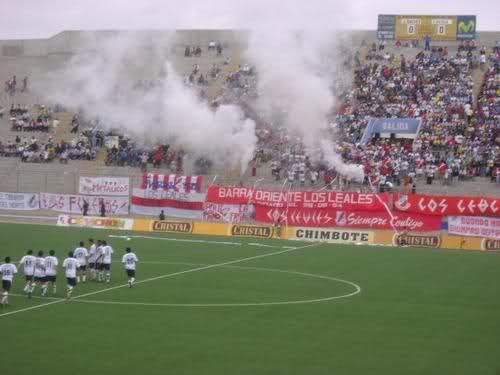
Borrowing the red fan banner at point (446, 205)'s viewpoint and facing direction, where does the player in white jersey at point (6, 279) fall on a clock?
The player in white jersey is roughly at 1 o'clock from the red fan banner.

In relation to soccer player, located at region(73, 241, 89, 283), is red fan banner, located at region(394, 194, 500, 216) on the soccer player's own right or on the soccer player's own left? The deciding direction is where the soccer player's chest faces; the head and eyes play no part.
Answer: on the soccer player's own right

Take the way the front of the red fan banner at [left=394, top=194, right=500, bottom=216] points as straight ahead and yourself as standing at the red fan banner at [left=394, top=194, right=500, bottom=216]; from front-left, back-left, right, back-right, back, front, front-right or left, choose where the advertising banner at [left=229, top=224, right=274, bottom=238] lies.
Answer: right

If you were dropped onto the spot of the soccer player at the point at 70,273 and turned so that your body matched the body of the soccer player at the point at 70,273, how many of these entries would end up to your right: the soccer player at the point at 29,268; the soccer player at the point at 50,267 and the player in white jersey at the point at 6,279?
0

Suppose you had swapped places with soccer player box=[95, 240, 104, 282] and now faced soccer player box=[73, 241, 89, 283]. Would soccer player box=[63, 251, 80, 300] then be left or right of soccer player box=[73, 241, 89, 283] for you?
left

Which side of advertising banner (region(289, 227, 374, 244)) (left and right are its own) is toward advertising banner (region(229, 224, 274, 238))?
right

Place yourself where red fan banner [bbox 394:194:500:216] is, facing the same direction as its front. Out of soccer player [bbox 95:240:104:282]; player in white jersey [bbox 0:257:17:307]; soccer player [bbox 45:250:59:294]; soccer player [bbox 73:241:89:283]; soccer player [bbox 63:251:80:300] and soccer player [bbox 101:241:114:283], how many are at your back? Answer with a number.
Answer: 0

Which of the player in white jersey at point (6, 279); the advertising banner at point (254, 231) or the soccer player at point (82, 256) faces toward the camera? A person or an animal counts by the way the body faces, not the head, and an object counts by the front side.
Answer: the advertising banner

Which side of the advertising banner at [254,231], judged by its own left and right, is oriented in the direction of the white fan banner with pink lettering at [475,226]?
left
